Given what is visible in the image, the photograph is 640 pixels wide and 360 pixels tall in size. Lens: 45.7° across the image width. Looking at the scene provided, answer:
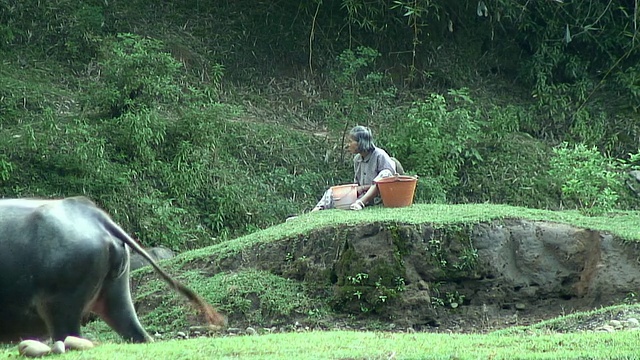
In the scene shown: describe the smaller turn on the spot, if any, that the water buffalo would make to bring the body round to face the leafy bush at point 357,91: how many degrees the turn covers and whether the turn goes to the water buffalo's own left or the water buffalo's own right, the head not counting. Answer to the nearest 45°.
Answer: approximately 135° to the water buffalo's own right

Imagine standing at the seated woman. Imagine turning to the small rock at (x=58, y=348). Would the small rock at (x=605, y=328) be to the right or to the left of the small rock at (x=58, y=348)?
left

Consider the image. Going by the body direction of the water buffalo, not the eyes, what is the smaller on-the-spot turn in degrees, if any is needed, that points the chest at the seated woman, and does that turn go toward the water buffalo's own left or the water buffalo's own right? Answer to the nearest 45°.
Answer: approximately 135° to the water buffalo's own right

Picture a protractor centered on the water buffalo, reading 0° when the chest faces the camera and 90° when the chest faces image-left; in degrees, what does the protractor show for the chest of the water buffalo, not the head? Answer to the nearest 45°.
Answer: approximately 90°

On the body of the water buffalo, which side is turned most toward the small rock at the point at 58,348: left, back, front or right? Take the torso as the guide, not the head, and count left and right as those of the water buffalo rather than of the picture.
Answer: left

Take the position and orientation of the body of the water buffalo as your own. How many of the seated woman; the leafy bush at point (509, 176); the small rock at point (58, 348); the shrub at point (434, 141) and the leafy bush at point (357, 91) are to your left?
1

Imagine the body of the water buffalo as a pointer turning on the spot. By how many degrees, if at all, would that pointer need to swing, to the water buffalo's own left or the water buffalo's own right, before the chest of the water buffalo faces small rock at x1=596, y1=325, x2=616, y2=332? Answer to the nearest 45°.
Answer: approximately 180°

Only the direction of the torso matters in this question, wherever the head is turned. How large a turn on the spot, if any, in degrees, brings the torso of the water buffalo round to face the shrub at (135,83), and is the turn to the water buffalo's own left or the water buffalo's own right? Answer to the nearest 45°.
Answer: approximately 90° to the water buffalo's own right

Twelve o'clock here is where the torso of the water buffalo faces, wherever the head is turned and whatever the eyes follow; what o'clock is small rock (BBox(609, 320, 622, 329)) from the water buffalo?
The small rock is roughly at 6 o'clock from the water buffalo.

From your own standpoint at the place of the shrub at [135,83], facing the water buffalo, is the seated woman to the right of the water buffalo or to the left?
left

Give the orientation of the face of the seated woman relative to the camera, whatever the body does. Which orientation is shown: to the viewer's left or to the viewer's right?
to the viewer's left

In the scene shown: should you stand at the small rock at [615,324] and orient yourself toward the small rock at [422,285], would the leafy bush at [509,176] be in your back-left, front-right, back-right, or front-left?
front-right
